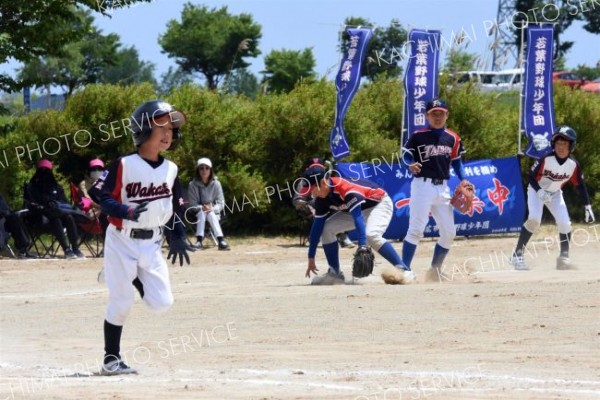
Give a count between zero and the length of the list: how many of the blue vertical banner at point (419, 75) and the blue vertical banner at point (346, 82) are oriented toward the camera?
2

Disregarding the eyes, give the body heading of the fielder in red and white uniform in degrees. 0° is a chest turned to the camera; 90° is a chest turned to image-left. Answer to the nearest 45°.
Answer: approximately 45°

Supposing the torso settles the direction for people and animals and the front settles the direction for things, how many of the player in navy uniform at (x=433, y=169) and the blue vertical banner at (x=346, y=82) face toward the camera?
2

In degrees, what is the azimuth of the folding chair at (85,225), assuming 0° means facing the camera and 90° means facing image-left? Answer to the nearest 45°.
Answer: approximately 315°

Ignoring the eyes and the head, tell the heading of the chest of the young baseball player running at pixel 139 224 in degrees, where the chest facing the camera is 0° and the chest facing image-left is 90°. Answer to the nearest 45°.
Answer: approximately 315°

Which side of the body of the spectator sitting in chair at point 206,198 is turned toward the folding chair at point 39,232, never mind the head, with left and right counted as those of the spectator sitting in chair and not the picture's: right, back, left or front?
right

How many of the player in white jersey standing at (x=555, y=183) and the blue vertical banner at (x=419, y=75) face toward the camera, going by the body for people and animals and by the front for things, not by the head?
2

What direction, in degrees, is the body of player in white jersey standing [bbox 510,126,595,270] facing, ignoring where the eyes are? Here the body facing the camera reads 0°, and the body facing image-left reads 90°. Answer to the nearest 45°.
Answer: approximately 0°
